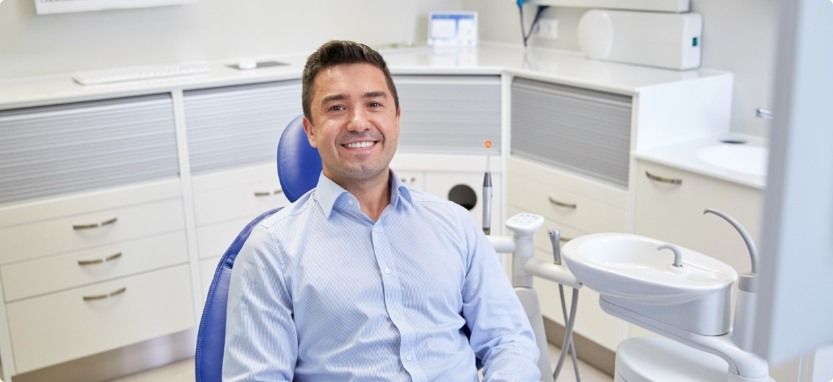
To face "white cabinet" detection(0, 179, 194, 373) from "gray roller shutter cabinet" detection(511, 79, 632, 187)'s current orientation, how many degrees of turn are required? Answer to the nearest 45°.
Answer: approximately 45° to its right

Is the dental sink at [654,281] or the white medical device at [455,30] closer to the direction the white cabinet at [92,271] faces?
the dental sink

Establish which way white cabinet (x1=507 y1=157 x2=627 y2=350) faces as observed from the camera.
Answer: facing the viewer and to the left of the viewer

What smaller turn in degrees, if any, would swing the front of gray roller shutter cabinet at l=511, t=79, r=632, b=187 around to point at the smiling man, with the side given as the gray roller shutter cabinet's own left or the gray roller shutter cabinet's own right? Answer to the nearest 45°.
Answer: approximately 45° to the gray roller shutter cabinet's own left

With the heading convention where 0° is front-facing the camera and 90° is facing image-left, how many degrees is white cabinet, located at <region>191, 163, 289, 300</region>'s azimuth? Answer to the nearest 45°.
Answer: approximately 315°

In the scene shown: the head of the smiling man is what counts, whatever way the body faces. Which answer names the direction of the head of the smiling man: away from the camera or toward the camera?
toward the camera

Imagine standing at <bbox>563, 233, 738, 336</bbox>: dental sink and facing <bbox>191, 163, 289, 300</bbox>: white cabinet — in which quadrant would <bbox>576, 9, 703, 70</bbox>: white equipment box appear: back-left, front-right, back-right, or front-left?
front-right

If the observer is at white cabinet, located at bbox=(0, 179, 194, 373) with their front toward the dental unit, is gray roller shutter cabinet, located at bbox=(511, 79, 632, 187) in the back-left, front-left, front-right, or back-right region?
front-left

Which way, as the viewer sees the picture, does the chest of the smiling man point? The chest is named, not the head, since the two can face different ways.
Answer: toward the camera

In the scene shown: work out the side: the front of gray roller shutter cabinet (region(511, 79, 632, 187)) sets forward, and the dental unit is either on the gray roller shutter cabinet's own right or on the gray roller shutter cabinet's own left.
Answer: on the gray roller shutter cabinet's own left

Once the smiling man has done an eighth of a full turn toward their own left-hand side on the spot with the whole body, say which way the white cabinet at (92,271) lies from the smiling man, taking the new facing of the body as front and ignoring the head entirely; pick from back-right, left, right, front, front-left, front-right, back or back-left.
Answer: back

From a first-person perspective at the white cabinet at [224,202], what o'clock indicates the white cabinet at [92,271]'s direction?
the white cabinet at [92,271] is roughly at 4 o'clock from the white cabinet at [224,202].

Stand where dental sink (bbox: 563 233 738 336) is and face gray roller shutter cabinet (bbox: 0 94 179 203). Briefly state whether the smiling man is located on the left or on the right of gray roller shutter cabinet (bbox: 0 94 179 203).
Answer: left

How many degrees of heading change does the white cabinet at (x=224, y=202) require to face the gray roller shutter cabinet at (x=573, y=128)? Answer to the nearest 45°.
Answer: approximately 45° to its left

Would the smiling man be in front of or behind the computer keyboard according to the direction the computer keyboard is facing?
in front

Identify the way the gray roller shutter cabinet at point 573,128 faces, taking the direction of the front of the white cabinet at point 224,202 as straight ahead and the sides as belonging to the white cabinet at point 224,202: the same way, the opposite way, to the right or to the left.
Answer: to the right
